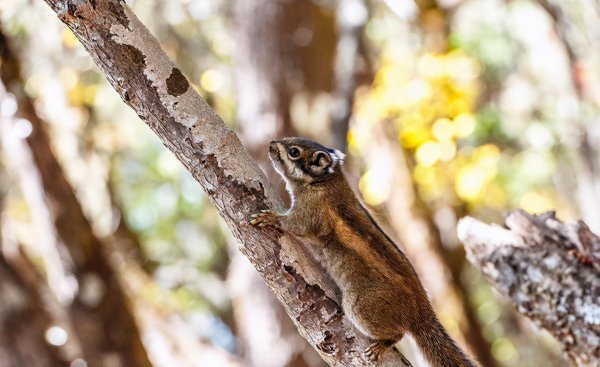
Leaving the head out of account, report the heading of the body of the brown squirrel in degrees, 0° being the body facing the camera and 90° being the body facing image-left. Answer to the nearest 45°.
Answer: approximately 90°

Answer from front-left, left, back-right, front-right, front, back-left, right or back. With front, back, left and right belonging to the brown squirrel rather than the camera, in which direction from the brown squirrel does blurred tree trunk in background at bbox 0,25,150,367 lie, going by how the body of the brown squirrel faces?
front-right

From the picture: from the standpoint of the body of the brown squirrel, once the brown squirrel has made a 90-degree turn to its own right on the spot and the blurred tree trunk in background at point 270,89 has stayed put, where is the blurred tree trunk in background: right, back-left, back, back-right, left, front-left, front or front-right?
front

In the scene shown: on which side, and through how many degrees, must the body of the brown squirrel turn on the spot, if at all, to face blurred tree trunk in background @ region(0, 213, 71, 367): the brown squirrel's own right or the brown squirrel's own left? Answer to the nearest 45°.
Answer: approximately 45° to the brown squirrel's own right

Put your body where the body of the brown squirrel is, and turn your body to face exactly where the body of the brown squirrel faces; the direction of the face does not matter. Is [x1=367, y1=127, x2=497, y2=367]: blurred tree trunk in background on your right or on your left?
on your right

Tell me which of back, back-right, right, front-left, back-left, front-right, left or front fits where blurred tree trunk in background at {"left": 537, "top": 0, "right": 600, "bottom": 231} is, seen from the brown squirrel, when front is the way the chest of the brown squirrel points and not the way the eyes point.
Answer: back-right
